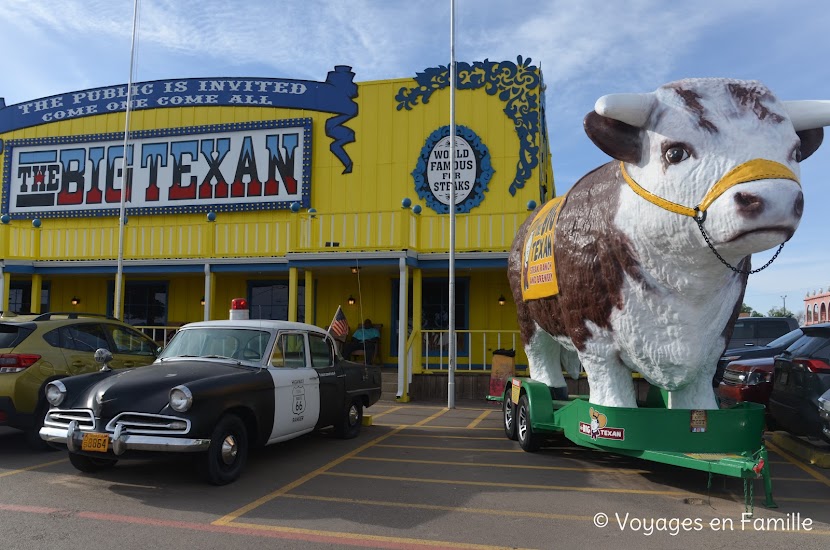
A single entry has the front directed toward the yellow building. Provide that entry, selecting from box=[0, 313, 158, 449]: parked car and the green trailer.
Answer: the parked car

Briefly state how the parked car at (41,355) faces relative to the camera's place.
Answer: facing away from the viewer and to the right of the viewer

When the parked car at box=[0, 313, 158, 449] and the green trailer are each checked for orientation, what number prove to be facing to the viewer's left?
0

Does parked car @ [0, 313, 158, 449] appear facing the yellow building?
yes

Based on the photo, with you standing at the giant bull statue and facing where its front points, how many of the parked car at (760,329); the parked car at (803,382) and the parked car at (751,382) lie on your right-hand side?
0

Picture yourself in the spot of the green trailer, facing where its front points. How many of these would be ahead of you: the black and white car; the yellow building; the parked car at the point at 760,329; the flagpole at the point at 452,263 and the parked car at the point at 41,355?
0

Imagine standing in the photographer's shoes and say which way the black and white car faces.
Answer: facing the viewer and to the left of the viewer

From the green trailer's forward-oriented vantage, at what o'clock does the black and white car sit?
The black and white car is roughly at 4 o'clock from the green trailer.

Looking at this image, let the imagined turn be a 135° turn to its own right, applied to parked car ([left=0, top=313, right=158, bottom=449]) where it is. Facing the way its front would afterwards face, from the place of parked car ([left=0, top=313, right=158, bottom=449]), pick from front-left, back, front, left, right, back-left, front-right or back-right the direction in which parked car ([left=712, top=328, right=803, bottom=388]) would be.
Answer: left

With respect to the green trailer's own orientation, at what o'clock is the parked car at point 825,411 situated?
The parked car is roughly at 9 o'clock from the green trailer.

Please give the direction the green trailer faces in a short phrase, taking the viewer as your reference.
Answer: facing the viewer and to the right of the viewer

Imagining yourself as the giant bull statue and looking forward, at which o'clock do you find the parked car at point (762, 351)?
The parked car is roughly at 8 o'clock from the giant bull statue.

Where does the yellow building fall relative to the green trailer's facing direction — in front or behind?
behind

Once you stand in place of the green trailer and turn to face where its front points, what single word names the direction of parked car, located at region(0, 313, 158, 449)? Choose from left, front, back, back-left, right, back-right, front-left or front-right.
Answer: back-right

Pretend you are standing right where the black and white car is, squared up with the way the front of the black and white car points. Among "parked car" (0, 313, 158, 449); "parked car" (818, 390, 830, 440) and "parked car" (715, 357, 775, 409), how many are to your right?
1

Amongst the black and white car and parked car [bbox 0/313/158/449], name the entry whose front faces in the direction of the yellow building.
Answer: the parked car

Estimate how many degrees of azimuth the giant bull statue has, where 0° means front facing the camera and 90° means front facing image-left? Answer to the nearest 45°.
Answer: approximately 315°

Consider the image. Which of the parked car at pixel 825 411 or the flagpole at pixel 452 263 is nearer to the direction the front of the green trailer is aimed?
the parked car

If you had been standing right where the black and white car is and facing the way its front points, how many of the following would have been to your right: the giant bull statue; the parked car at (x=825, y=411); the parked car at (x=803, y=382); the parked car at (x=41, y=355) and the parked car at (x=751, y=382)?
1

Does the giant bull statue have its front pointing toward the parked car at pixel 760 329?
no
